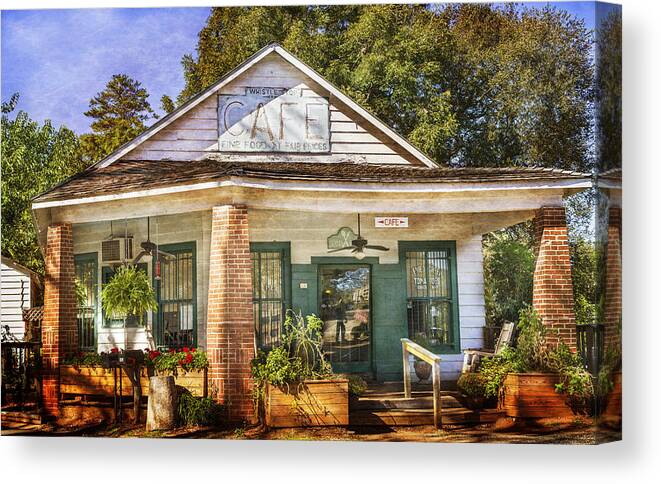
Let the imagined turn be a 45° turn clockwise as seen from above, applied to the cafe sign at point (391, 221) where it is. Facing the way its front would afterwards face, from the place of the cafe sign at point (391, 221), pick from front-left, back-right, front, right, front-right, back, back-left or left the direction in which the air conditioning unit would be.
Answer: front-right

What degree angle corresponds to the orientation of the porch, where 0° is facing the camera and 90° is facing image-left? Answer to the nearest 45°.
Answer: approximately 0°

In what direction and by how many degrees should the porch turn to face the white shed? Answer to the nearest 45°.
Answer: approximately 90° to its right

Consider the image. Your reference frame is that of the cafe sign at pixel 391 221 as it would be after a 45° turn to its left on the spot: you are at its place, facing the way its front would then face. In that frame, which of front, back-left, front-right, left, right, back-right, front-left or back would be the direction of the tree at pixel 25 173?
back-right

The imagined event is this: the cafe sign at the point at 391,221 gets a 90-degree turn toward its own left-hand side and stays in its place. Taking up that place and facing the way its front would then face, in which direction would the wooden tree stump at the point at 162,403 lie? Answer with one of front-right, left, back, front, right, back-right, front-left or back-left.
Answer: back

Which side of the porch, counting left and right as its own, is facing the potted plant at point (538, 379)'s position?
left

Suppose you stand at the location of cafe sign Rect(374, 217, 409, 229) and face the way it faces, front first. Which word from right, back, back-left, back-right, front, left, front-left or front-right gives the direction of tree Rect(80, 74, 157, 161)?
right
